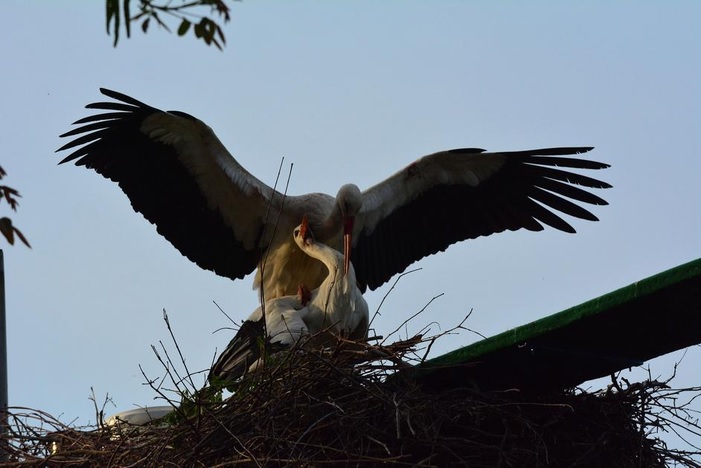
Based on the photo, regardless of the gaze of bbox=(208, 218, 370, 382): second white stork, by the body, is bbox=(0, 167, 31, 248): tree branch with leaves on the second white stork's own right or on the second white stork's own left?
on the second white stork's own right

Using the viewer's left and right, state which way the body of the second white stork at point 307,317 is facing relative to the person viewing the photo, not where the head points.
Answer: facing the viewer and to the right of the viewer
